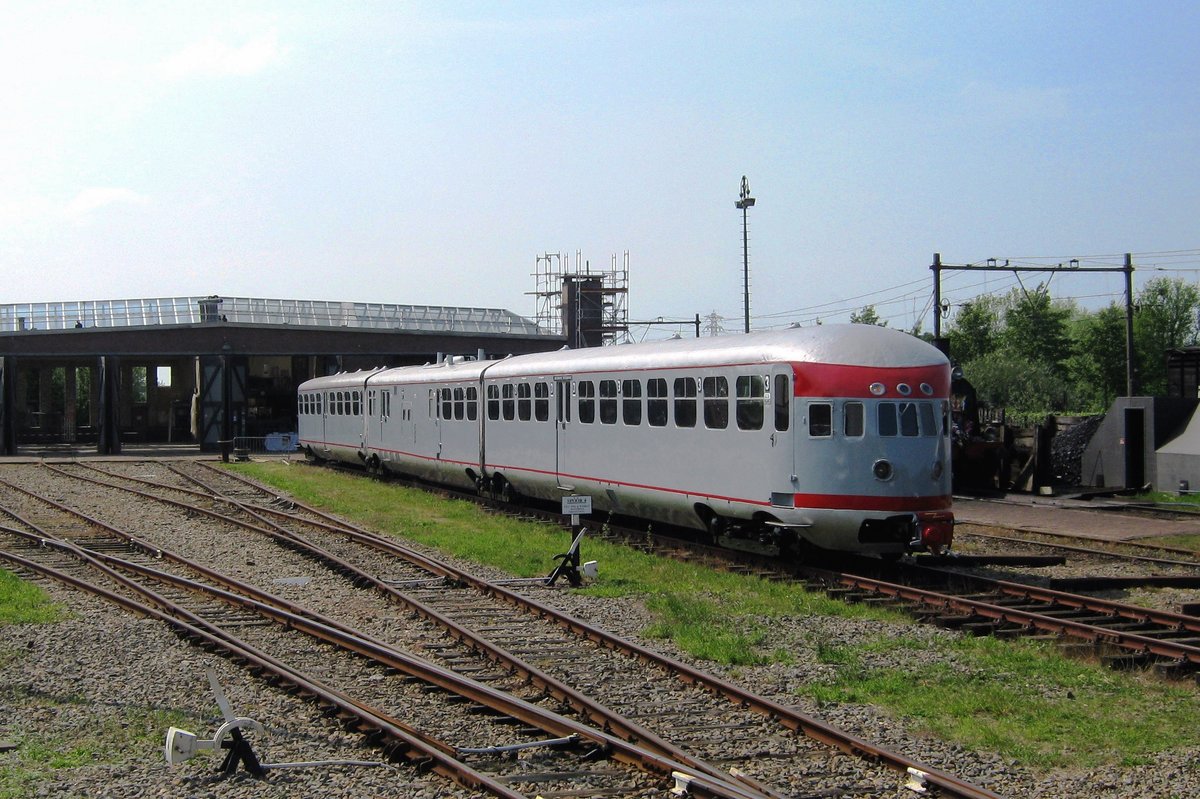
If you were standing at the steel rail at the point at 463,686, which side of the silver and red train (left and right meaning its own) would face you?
right

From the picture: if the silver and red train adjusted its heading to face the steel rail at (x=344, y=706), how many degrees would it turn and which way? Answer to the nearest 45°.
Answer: approximately 90° to its right

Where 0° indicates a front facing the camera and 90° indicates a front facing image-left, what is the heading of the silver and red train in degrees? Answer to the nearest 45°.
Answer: approximately 315°

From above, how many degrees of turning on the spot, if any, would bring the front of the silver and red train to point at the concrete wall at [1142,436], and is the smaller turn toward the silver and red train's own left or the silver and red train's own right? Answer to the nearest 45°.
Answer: approximately 90° to the silver and red train's own left

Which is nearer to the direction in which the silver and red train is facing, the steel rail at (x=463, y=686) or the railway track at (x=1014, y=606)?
the railway track

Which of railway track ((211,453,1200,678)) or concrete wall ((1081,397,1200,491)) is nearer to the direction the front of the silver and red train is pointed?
the railway track
